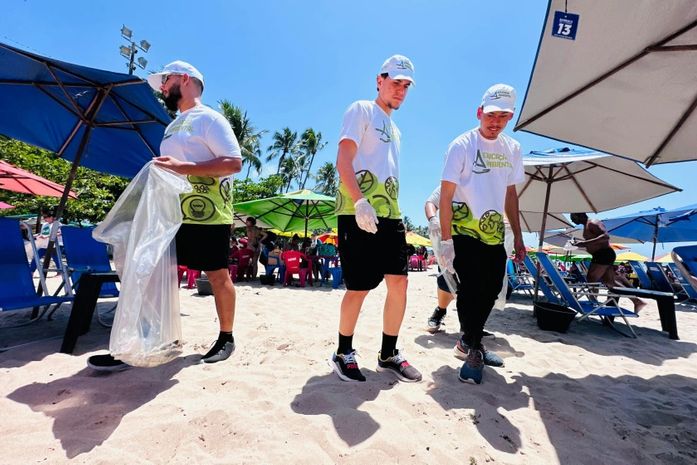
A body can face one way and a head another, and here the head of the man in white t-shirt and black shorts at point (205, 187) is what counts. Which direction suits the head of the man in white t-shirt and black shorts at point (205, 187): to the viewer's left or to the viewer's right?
to the viewer's left

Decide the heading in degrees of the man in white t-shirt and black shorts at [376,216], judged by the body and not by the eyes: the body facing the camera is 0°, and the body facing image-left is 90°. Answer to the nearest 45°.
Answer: approximately 315°

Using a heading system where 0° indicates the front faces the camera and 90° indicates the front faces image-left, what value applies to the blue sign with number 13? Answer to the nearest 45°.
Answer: approximately 0°

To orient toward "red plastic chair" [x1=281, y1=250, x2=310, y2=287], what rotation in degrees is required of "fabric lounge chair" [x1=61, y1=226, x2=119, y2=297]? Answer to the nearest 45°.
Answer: approximately 90° to its left

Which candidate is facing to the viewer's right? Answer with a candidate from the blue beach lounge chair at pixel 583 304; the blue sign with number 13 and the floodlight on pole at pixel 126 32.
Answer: the blue beach lounge chair

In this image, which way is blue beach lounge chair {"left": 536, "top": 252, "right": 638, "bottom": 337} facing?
to the viewer's right
